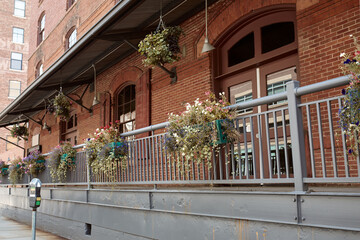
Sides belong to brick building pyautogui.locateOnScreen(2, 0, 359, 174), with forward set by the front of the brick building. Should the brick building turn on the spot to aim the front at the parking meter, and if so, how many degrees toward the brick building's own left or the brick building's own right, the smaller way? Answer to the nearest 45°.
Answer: approximately 45° to the brick building's own right

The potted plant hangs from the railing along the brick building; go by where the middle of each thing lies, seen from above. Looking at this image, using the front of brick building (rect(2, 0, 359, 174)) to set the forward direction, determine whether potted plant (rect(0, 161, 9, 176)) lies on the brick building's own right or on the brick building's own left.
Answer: on the brick building's own right

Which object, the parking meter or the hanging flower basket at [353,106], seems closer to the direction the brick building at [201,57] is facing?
the parking meter

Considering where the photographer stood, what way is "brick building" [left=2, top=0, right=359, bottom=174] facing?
facing the viewer and to the left of the viewer
